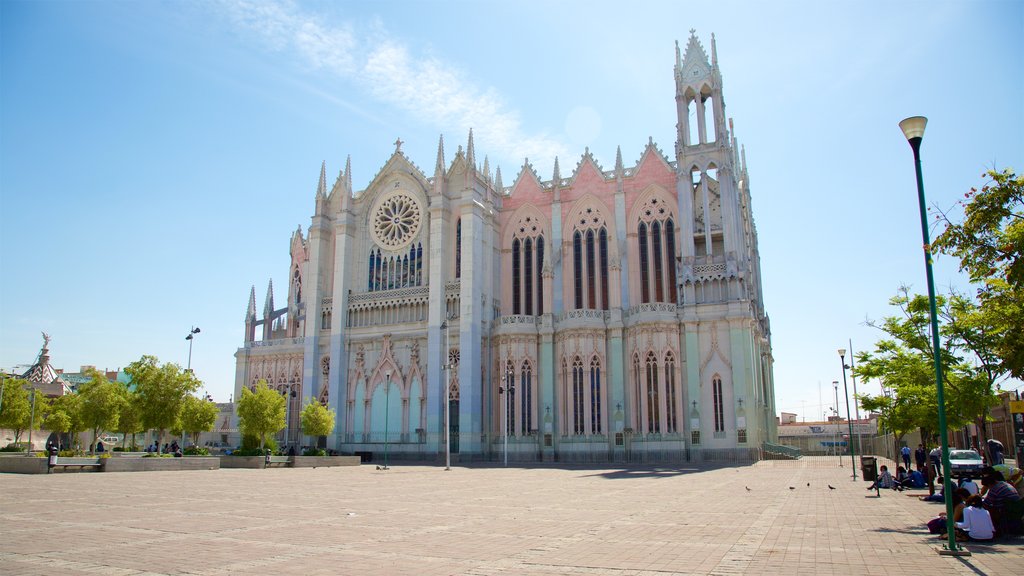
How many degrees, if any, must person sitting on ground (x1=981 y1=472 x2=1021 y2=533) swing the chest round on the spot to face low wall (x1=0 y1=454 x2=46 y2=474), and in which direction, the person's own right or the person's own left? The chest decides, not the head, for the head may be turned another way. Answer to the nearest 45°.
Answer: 0° — they already face it

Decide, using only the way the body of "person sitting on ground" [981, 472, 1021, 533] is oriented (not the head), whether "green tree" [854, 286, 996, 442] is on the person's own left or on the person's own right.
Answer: on the person's own right

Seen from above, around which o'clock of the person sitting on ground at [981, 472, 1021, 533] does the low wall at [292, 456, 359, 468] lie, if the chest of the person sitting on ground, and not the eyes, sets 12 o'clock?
The low wall is roughly at 1 o'clock from the person sitting on ground.

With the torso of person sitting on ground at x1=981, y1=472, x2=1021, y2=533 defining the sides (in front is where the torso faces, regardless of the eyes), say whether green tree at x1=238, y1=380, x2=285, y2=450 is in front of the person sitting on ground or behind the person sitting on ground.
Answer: in front

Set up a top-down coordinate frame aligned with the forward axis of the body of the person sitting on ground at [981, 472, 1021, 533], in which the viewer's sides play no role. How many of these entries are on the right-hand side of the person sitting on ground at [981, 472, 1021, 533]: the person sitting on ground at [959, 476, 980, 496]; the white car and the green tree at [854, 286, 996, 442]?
3

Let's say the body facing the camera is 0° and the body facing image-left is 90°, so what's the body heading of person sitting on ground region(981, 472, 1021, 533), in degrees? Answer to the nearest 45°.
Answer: approximately 90°

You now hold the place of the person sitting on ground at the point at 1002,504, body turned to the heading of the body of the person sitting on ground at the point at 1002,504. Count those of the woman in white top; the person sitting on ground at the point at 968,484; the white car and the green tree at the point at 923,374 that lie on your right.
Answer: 3

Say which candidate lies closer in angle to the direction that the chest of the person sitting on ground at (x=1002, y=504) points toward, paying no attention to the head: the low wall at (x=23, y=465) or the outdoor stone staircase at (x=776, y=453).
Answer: the low wall

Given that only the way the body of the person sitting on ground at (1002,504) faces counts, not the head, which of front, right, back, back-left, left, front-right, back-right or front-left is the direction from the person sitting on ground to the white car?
right

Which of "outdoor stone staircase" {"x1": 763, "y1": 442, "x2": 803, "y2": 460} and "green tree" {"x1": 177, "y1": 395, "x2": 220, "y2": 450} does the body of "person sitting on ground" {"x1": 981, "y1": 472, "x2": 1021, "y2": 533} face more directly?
the green tree

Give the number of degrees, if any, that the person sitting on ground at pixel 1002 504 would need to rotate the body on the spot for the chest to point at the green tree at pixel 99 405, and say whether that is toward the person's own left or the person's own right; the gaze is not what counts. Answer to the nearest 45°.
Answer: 0° — they already face it
